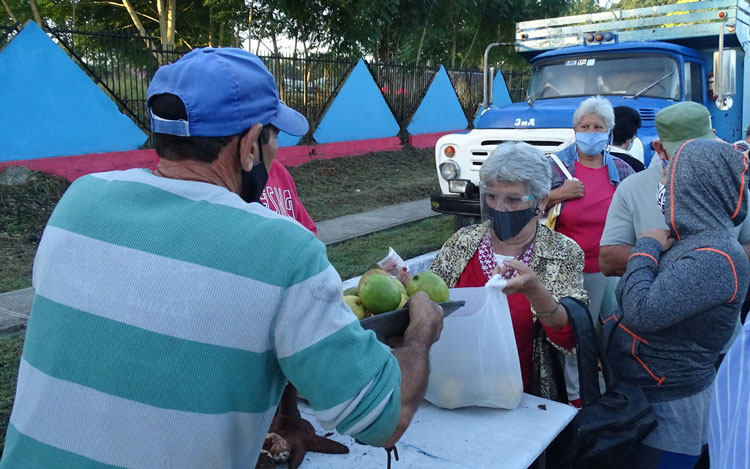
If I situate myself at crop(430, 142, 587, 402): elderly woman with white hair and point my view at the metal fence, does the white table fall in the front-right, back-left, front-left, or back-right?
back-left

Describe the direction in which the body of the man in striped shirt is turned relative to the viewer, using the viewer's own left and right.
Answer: facing away from the viewer and to the right of the viewer

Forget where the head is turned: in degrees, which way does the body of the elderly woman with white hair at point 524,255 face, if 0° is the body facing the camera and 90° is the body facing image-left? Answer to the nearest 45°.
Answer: approximately 45°

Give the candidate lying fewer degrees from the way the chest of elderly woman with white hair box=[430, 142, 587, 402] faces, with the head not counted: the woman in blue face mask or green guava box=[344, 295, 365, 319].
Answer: the green guava

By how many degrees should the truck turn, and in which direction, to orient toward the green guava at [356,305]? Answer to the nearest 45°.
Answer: approximately 45° to its left

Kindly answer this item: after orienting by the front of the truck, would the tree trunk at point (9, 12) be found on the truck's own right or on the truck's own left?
on the truck's own right

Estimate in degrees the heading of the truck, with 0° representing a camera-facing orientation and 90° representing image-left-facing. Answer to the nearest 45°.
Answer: approximately 45°

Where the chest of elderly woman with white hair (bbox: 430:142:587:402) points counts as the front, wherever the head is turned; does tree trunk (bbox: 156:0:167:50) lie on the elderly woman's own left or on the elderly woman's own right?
on the elderly woman's own right

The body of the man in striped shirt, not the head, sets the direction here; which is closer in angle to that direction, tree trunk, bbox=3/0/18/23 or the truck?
the truck
